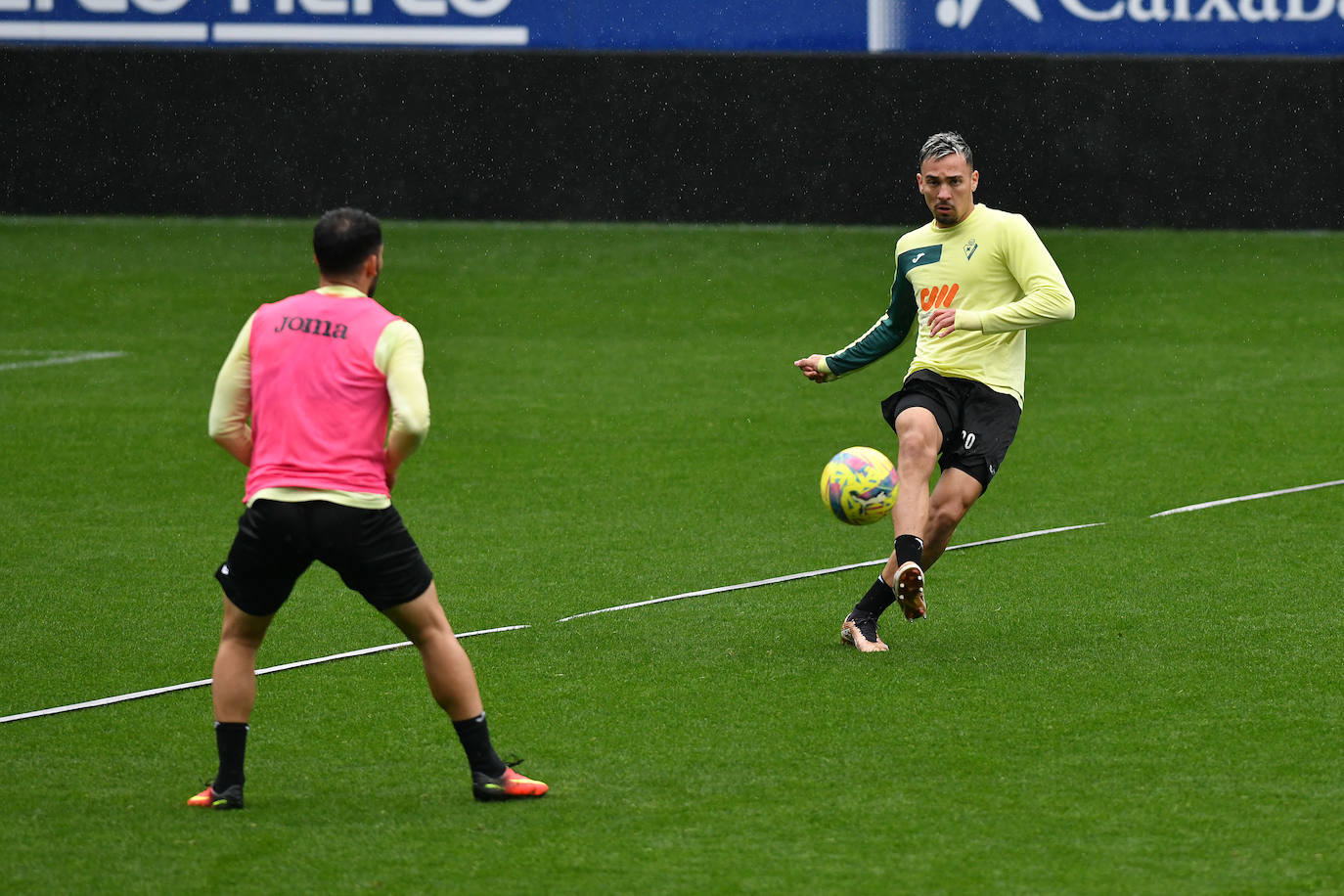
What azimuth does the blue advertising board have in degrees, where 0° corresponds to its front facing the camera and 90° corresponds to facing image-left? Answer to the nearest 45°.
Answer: approximately 0°

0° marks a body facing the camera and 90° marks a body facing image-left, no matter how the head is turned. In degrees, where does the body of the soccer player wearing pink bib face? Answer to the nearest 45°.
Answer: approximately 180°

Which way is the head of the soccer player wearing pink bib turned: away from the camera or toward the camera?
away from the camera

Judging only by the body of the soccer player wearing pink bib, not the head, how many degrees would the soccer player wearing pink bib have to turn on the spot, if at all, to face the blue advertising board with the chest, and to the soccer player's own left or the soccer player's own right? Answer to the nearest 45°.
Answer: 0° — they already face it

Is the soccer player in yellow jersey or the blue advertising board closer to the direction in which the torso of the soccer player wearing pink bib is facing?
the blue advertising board

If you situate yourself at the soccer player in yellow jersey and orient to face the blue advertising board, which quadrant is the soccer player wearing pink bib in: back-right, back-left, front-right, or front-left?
back-left

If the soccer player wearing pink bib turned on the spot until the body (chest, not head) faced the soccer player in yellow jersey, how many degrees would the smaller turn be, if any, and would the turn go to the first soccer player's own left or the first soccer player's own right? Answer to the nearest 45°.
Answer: approximately 45° to the first soccer player's own right

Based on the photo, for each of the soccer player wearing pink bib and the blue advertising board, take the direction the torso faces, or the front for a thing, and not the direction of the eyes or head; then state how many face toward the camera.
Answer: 1

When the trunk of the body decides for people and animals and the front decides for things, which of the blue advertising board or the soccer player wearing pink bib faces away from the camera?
the soccer player wearing pink bib

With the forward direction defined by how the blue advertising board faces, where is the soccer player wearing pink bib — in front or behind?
in front

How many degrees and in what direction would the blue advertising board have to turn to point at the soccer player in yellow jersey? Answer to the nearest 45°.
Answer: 0° — it already faces them

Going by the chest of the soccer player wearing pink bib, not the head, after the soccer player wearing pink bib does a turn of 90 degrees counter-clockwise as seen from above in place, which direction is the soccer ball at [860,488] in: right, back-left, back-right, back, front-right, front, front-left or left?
back-right

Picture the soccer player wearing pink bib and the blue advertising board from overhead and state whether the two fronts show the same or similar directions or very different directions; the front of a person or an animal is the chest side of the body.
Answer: very different directions
